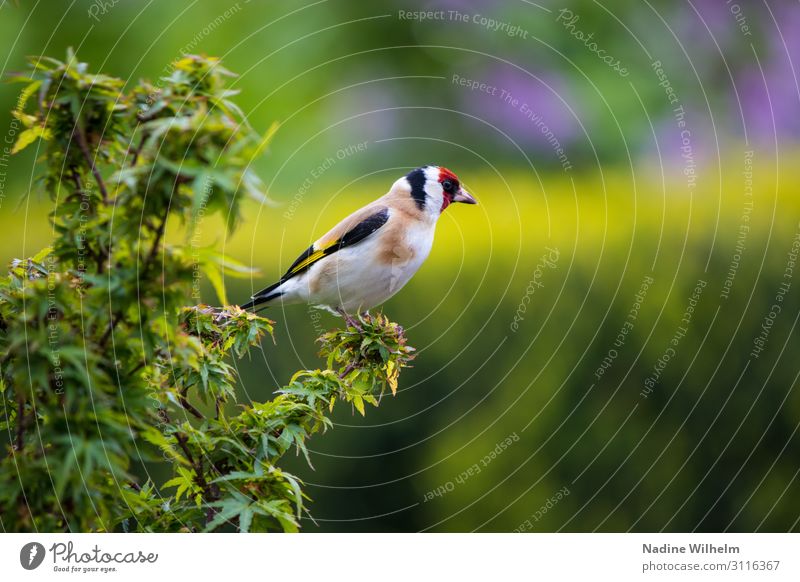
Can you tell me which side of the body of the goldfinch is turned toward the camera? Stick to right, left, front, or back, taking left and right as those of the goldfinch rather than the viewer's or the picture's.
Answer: right
